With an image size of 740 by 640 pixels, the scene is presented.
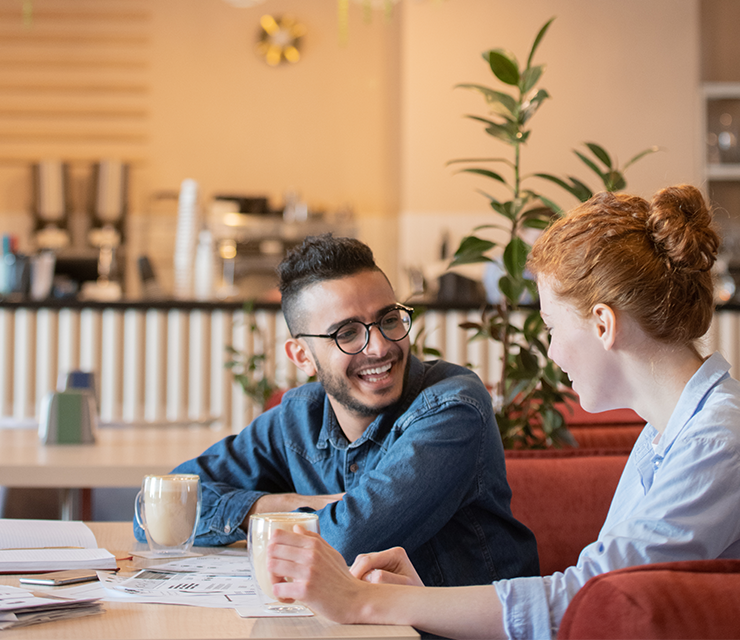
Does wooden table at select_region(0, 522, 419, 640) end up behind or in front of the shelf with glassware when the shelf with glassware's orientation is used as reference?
in front

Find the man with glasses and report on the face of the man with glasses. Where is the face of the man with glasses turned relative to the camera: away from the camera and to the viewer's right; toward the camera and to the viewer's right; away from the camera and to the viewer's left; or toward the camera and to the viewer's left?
toward the camera and to the viewer's right

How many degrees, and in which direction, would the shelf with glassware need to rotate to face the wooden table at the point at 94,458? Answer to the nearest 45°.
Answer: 0° — it already faces it

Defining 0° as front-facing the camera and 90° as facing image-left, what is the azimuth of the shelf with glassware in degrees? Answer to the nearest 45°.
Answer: approximately 0°
